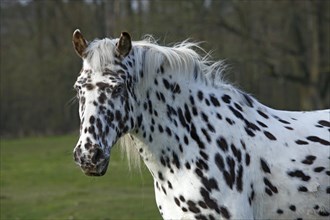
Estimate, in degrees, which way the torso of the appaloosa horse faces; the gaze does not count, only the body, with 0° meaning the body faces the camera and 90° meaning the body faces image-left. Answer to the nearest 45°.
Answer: approximately 45°
